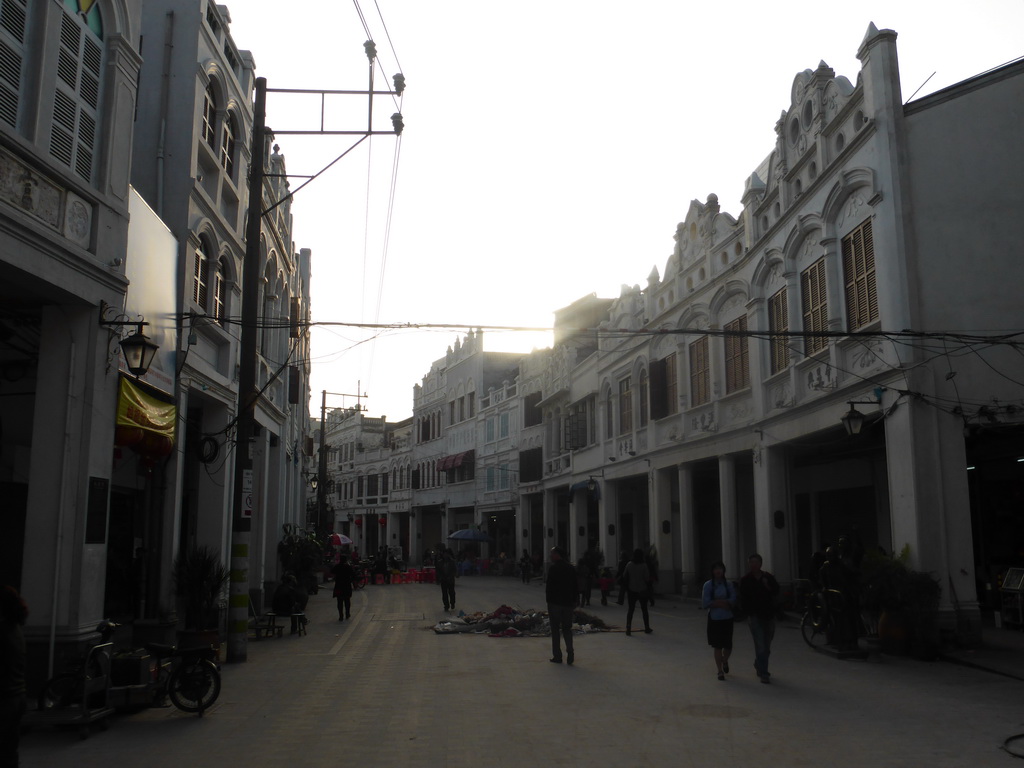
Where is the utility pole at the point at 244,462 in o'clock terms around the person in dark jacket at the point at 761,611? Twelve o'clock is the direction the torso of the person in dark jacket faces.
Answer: The utility pole is roughly at 3 o'clock from the person in dark jacket.

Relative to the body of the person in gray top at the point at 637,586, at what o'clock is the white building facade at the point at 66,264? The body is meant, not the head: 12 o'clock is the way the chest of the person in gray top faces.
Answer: The white building facade is roughly at 7 o'clock from the person in gray top.

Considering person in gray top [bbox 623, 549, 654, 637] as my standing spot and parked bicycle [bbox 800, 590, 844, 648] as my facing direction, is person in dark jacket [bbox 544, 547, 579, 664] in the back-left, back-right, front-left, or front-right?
front-right

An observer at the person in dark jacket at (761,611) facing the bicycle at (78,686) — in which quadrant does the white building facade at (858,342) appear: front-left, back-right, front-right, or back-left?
back-right

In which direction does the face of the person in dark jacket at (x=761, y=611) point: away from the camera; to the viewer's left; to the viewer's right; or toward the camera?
toward the camera

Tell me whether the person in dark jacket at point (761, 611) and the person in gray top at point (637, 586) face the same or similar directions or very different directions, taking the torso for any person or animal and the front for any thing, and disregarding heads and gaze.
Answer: very different directions

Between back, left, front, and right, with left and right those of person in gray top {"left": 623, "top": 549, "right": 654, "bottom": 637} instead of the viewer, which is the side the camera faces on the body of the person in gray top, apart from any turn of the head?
back

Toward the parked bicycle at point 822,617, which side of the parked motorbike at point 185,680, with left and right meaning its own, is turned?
back

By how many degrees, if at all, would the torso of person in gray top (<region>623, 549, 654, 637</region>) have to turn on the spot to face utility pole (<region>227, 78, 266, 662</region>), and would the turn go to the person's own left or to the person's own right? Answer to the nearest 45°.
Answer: approximately 135° to the person's own left

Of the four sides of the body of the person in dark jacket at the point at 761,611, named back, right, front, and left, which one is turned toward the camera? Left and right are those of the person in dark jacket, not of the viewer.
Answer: front

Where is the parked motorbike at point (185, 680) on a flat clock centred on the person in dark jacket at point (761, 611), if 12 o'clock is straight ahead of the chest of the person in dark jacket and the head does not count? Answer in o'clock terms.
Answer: The parked motorbike is roughly at 2 o'clock from the person in dark jacket.

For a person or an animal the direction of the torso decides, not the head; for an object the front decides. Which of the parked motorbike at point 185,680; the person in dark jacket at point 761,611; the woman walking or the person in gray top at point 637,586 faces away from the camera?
the person in gray top at point 637,586

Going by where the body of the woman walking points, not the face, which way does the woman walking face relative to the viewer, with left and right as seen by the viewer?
facing the viewer
